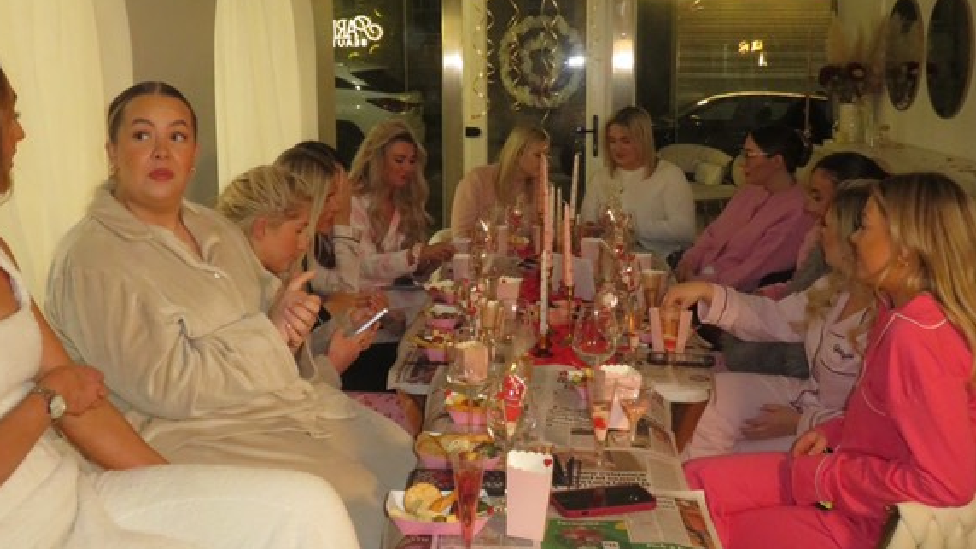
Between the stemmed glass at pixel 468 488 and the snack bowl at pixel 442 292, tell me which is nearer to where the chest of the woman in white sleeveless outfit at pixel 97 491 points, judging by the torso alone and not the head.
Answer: the stemmed glass

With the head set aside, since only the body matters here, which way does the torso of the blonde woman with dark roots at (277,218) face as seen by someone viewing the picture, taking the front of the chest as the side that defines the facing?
to the viewer's right

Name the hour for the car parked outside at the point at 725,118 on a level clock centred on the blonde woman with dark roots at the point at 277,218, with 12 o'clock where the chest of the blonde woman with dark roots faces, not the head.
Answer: The car parked outside is roughly at 10 o'clock from the blonde woman with dark roots.

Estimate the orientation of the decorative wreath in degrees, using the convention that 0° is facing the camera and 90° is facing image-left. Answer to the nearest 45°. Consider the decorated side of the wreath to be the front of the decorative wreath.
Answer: approximately 0°

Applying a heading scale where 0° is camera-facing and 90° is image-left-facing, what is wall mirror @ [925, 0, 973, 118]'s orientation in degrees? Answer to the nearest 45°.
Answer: approximately 45°

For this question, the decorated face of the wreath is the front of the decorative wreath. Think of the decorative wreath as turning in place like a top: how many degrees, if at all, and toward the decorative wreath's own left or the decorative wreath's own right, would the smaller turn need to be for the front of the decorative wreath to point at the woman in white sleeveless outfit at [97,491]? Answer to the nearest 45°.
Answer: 0° — it already faces them

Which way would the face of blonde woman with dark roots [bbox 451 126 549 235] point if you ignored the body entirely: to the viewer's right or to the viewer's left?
to the viewer's right

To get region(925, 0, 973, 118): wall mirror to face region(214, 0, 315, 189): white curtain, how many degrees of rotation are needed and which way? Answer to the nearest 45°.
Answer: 0° — it already faces it

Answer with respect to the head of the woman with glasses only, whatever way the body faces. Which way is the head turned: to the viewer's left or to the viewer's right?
to the viewer's left

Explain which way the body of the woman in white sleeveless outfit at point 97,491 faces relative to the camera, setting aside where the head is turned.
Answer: to the viewer's right

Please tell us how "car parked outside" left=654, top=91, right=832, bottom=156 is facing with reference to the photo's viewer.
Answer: facing to the left of the viewer

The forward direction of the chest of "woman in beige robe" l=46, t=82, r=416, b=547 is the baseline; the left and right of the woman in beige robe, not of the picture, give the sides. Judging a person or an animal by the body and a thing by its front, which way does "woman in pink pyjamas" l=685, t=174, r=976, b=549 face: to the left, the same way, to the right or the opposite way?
the opposite way

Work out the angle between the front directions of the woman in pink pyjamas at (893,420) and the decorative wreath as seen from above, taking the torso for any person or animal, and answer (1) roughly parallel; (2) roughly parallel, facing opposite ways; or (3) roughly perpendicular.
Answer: roughly perpendicular
